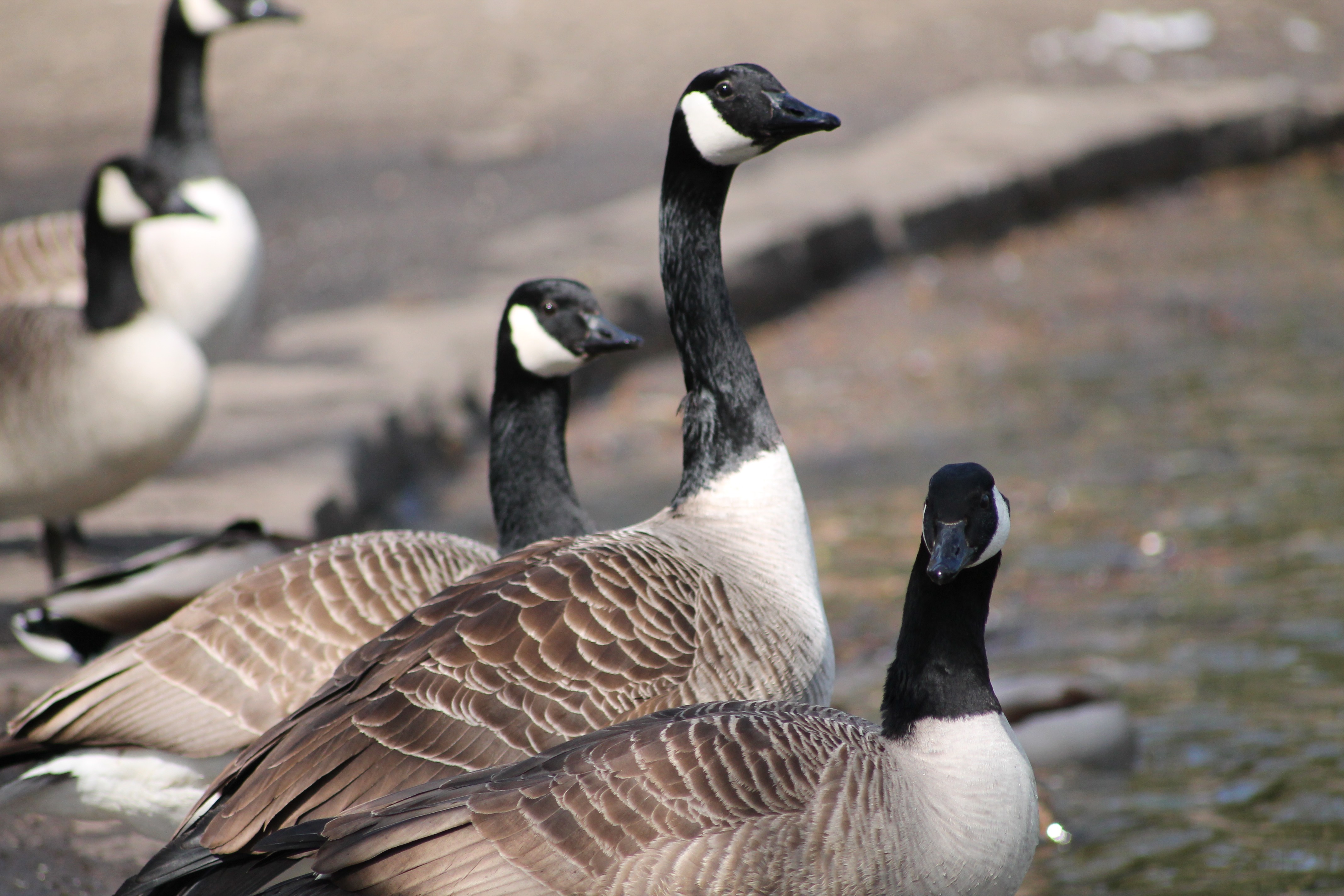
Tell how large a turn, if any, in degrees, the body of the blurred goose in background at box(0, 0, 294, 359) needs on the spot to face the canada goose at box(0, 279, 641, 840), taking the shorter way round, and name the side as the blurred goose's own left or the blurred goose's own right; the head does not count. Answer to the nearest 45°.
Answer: approximately 90° to the blurred goose's own right

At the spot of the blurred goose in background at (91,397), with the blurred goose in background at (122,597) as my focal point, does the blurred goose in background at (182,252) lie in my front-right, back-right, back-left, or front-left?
back-left

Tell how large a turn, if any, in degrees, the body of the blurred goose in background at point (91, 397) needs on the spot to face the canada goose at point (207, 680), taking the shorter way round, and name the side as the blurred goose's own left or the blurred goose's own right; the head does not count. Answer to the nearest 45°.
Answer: approximately 90° to the blurred goose's own right

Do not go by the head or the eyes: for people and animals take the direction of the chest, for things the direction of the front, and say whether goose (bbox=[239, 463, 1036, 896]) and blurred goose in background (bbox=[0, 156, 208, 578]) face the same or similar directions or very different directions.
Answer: same or similar directions

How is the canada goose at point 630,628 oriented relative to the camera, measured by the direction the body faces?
to the viewer's right

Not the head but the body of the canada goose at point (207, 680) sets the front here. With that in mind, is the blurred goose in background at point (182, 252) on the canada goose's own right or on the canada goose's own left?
on the canada goose's own left

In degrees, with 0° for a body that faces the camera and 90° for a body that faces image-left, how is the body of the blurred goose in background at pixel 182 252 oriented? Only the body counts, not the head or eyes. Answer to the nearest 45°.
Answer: approximately 270°

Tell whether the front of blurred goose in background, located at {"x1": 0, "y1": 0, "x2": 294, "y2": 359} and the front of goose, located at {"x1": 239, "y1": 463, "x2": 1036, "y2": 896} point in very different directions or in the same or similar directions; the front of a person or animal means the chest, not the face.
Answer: same or similar directions

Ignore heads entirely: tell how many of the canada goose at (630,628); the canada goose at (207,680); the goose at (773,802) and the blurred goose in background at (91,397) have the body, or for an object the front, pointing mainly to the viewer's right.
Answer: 4

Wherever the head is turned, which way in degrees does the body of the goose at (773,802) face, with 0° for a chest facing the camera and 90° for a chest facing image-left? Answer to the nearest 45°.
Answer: approximately 270°

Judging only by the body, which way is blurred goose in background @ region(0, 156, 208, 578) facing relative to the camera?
to the viewer's right

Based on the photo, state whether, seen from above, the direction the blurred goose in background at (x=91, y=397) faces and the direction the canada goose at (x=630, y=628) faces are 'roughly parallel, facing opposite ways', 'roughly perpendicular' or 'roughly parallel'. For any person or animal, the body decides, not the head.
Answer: roughly parallel

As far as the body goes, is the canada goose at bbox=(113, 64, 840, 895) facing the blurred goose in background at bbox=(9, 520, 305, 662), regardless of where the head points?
no

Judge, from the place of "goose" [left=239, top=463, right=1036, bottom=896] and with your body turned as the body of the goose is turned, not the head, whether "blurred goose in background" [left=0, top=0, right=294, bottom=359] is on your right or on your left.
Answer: on your left

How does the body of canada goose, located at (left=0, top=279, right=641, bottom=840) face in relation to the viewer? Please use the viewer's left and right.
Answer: facing to the right of the viewer
